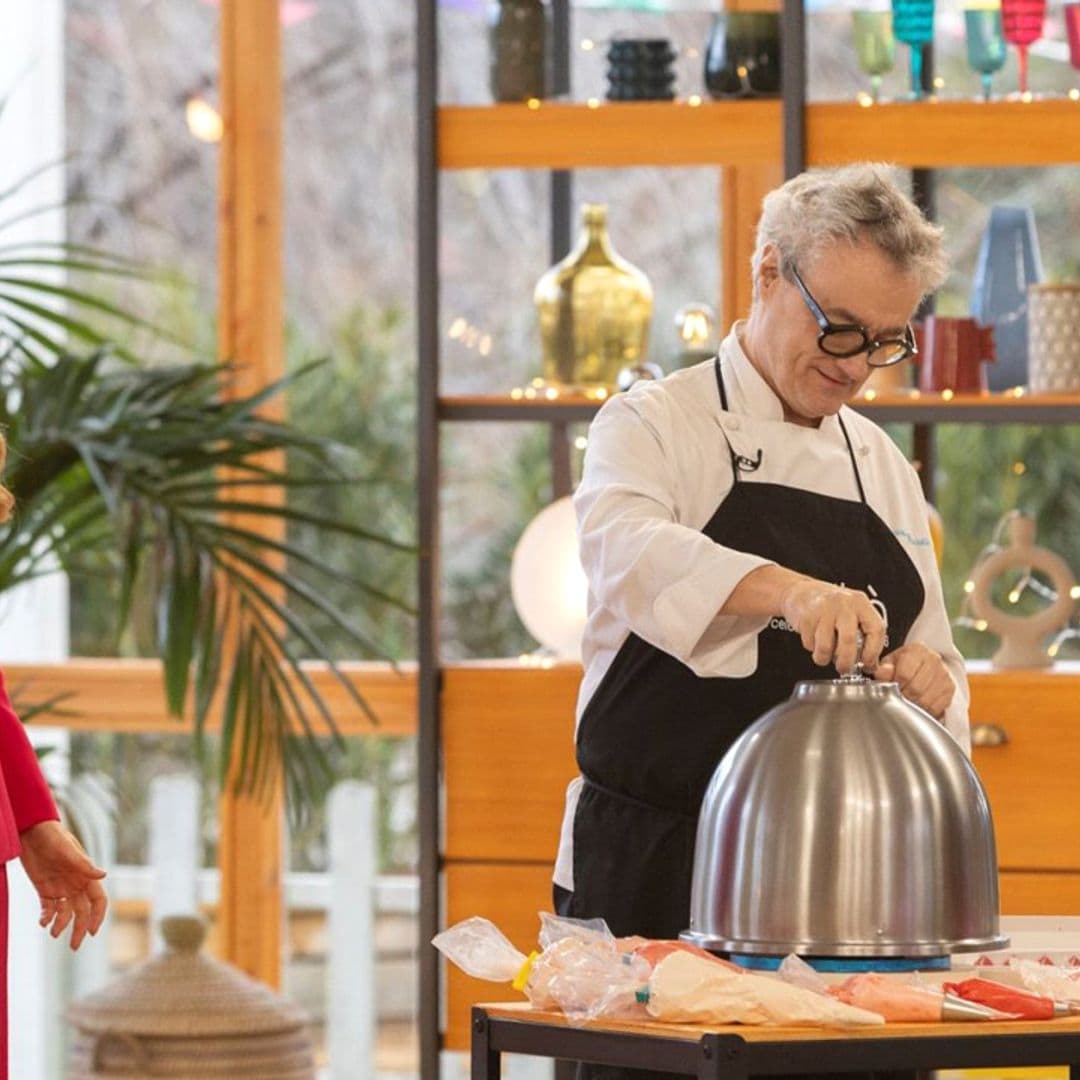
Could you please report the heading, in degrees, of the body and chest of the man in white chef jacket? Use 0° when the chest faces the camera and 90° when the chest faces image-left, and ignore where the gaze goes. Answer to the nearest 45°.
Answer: approximately 315°

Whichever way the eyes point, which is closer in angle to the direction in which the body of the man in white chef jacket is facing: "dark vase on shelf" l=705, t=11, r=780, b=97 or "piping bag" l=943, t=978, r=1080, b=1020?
the piping bag

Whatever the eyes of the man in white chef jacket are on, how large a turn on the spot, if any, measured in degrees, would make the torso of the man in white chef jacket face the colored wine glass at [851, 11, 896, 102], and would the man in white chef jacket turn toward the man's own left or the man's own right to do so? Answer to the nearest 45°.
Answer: approximately 135° to the man's own left

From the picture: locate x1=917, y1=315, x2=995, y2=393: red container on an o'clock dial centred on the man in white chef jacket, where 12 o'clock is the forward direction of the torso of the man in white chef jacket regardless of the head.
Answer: The red container is roughly at 8 o'clock from the man in white chef jacket.

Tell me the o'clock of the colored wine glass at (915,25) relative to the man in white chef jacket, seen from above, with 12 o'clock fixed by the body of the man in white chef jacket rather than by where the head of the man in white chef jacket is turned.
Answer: The colored wine glass is roughly at 8 o'clock from the man in white chef jacket.

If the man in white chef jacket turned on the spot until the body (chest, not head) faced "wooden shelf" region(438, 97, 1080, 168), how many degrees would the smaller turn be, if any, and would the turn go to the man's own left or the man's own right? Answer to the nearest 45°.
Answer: approximately 135° to the man's own left

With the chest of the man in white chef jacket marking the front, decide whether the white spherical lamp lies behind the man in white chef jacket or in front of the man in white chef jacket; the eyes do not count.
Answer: behind
